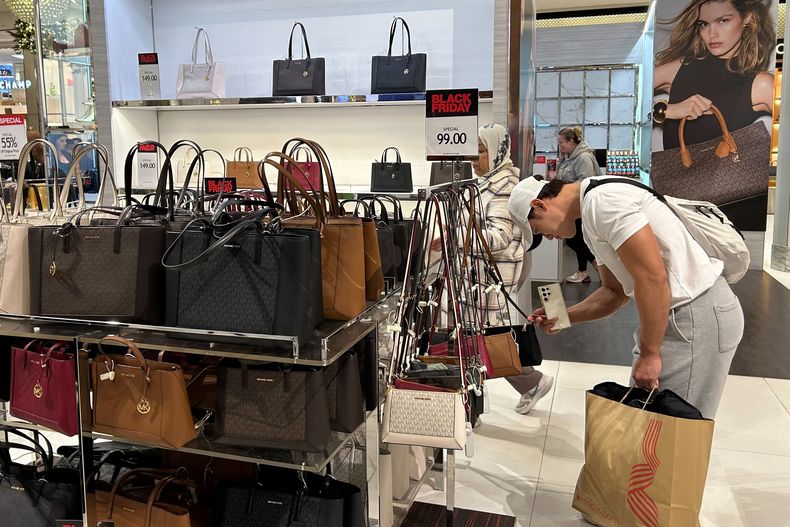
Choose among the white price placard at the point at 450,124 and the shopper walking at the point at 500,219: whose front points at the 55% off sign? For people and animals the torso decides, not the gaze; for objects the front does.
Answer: the shopper walking

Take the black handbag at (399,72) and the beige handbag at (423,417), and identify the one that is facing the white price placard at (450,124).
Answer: the black handbag

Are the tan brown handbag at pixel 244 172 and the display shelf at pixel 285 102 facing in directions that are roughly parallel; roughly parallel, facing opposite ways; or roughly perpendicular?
roughly parallel

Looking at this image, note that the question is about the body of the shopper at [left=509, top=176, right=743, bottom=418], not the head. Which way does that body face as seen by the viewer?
to the viewer's left

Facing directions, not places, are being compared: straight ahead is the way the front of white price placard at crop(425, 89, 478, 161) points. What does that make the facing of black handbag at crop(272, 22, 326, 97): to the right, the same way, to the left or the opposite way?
the same way

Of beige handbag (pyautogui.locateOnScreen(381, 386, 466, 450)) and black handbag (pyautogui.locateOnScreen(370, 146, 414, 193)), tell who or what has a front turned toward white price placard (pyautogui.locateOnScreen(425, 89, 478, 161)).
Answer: the black handbag

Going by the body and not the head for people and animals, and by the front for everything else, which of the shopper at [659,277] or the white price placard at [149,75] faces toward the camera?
the white price placard

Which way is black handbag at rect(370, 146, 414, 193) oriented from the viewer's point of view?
toward the camera

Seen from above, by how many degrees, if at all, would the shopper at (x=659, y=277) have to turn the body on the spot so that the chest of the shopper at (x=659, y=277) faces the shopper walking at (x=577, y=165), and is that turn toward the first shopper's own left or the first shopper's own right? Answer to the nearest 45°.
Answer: approximately 90° to the first shopper's own right

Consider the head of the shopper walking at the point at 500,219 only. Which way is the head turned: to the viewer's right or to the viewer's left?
to the viewer's left

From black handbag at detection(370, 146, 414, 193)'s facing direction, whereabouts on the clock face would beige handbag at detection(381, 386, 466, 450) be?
The beige handbag is roughly at 12 o'clock from the black handbag.

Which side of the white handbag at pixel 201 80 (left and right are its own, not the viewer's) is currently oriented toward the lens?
front
